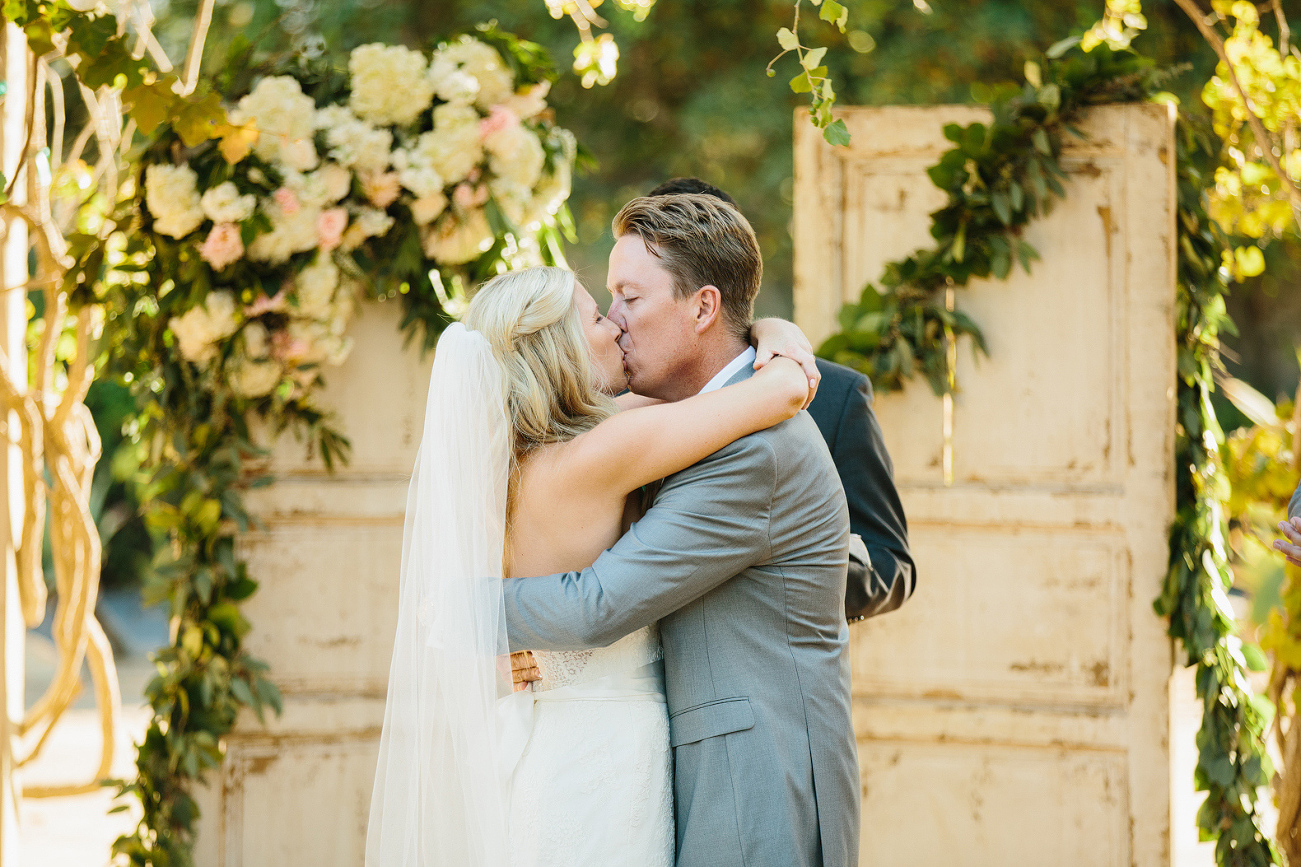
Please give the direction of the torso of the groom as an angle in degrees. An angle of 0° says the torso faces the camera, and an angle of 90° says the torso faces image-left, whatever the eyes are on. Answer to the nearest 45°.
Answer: approximately 90°

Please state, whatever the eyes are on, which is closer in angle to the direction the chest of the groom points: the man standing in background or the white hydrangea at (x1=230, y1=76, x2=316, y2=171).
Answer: the white hydrangea

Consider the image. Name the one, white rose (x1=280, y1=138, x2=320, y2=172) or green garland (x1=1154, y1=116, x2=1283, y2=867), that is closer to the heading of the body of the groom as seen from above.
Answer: the white rose

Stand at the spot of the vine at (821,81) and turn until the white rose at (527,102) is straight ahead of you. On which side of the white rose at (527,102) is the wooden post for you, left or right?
left
